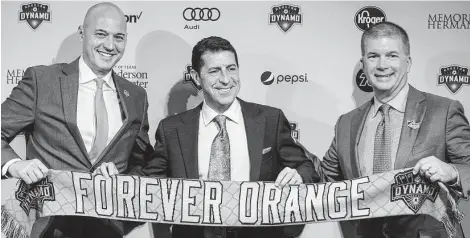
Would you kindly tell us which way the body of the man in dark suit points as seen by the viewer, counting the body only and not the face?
toward the camera

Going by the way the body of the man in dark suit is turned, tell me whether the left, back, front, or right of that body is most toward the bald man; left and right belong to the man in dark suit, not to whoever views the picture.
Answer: right

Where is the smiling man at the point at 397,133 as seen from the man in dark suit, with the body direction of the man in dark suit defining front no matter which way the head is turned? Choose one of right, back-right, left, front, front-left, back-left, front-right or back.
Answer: left
